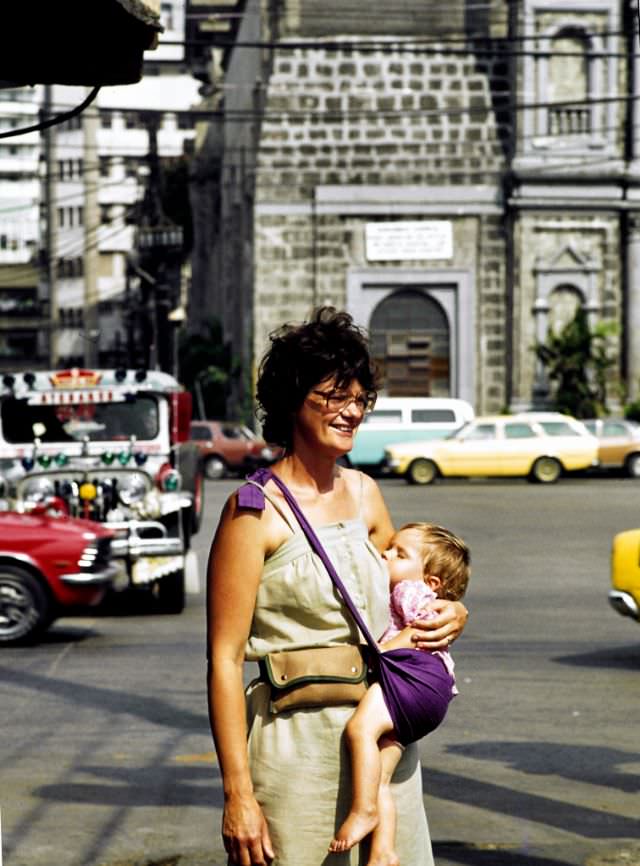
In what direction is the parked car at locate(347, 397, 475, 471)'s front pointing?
to the viewer's left

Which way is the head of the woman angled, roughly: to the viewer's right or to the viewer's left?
to the viewer's right

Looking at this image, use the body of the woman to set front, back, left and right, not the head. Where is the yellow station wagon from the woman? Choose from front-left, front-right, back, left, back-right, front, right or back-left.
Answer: back-left

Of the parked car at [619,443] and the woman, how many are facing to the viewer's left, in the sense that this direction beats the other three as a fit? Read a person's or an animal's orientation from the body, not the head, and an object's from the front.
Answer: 1

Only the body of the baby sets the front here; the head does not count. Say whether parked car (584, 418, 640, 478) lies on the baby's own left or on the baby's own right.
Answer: on the baby's own right

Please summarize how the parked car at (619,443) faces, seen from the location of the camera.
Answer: facing to the left of the viewer

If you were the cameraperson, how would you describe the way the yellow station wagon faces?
facing to the left of the viewer

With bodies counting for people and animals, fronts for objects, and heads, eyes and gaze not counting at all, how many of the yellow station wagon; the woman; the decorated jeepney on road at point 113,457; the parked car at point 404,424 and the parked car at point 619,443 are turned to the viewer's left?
3

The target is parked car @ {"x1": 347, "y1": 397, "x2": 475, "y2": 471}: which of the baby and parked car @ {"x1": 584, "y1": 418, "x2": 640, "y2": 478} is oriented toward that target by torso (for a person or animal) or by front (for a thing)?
parked car @ {"x1": 584, "y1": 418, "x2": 640, "y2": 478}

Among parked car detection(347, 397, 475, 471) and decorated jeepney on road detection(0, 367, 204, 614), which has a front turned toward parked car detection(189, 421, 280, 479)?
parked car detection(347, 397, 475, 471)

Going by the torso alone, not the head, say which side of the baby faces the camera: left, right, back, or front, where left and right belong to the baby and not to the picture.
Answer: left

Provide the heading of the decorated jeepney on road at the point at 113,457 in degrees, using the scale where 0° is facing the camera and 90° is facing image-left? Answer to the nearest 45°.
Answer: approximately 0°

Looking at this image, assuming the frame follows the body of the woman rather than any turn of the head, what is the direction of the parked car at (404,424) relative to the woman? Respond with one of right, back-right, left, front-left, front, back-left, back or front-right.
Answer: back-left

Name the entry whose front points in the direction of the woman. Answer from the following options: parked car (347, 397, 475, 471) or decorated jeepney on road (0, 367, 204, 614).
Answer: decorated jeepney on road (0, 367, 204, 614)
